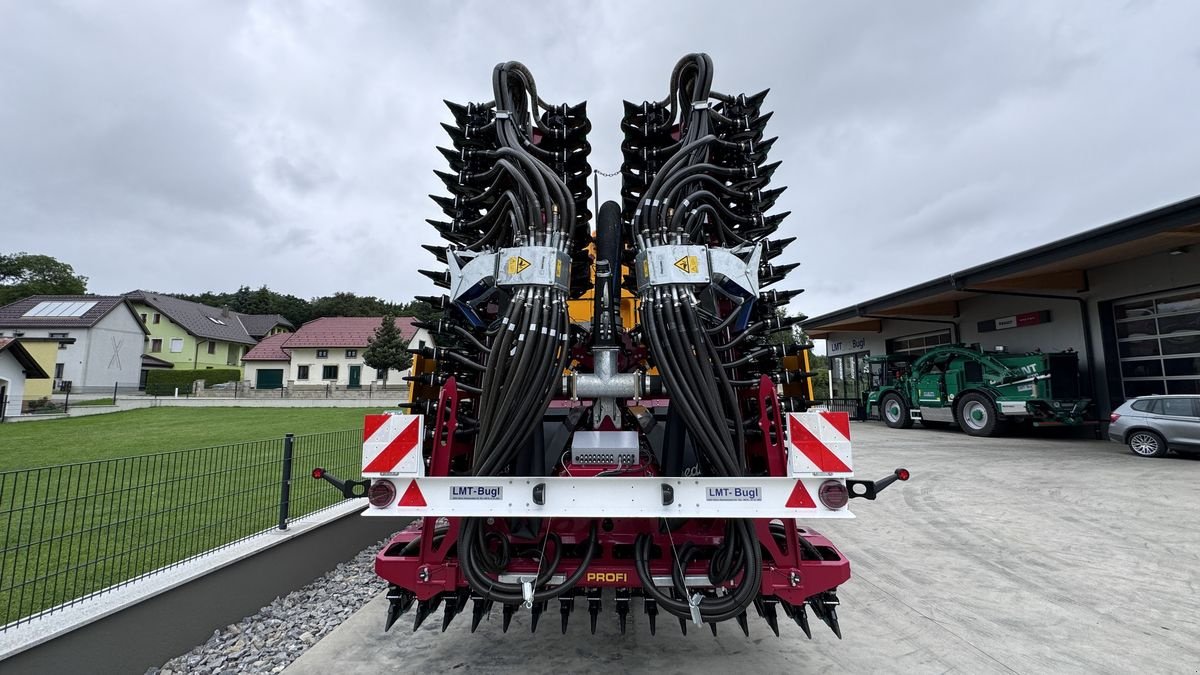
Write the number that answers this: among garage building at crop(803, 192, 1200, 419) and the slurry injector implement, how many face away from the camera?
1

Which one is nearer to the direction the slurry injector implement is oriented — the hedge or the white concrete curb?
the hedge

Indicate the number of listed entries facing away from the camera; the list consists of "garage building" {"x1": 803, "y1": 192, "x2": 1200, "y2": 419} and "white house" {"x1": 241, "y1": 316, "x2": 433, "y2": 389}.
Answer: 0

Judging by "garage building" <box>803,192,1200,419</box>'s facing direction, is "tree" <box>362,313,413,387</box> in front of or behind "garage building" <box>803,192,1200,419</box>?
in front

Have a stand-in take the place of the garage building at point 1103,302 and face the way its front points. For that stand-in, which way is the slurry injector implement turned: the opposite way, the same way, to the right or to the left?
to the right

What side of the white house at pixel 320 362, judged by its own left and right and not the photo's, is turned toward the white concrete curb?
front

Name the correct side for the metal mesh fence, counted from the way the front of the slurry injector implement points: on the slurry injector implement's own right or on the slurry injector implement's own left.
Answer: on the slurry injector implement's own left

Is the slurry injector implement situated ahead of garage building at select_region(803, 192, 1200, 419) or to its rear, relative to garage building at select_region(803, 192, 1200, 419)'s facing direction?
ahead

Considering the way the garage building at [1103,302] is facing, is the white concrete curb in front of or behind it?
in front

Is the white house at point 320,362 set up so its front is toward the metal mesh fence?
yes

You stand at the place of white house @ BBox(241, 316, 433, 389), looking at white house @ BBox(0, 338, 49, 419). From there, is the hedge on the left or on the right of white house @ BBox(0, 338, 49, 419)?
right

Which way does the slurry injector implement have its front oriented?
away from the camera

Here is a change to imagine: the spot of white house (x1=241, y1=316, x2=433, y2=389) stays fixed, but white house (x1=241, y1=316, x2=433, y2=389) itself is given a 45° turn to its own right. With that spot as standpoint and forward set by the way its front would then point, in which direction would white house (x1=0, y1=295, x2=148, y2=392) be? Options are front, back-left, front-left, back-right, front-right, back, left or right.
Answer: front-right

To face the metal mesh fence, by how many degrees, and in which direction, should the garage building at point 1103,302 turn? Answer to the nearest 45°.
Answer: approximately 45° to its left

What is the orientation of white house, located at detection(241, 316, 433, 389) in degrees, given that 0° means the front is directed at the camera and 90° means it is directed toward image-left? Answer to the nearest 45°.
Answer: approximately 0°
